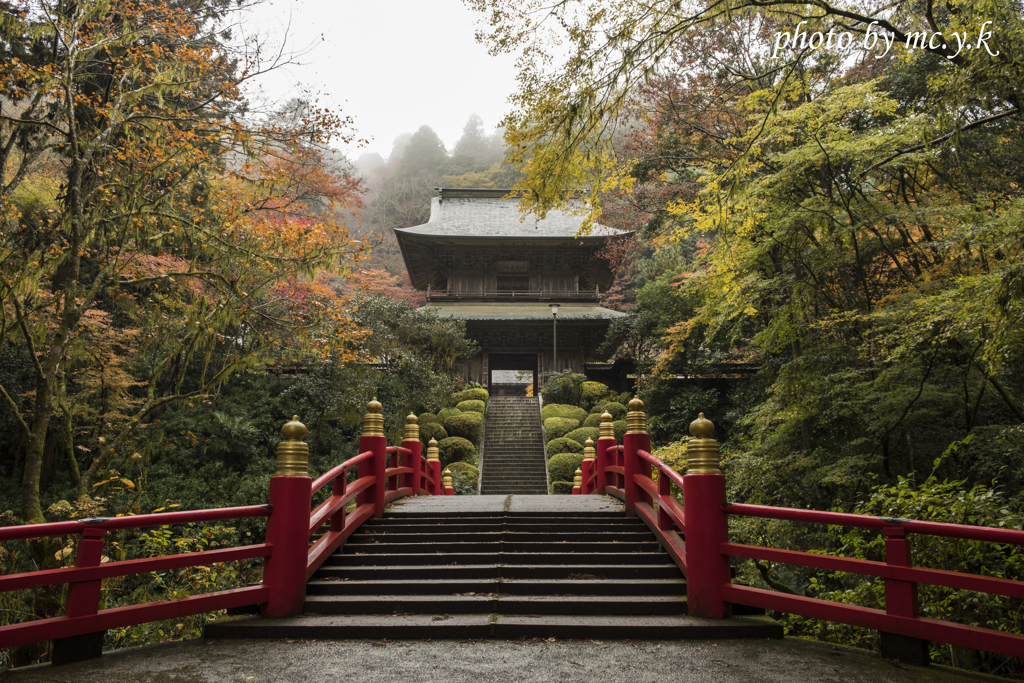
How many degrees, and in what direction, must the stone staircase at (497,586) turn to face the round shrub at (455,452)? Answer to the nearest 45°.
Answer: approximately 180°

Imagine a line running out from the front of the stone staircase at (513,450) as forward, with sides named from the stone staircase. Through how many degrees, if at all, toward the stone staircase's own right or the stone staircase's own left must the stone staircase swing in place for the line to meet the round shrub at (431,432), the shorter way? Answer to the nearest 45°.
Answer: approximately 45° to the stone staircase's own right

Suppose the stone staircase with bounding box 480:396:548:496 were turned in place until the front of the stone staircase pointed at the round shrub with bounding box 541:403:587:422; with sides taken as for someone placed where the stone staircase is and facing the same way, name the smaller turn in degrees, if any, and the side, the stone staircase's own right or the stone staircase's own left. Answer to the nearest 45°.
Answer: approximately 135° to the stone staircase's own left

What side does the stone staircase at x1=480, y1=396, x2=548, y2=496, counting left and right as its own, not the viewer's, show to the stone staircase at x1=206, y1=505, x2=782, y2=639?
front

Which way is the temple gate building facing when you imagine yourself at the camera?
facing the viewer

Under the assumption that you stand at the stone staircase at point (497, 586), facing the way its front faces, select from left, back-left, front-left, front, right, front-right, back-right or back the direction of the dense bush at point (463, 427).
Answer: back

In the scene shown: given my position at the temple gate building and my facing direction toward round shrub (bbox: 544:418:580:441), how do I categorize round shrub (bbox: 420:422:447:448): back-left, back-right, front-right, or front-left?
front-right

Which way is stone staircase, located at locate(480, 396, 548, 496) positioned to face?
toward the camera

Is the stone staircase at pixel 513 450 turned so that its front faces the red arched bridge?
yes

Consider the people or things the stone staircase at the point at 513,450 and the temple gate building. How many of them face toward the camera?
2

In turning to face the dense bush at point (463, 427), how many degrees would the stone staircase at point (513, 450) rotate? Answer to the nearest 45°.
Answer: approximately 45° to its right

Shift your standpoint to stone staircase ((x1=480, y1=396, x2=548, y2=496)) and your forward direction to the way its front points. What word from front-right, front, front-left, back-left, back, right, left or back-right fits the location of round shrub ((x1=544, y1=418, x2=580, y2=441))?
left

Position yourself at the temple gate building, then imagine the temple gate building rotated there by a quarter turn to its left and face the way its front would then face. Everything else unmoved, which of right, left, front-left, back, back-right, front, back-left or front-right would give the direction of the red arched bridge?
right

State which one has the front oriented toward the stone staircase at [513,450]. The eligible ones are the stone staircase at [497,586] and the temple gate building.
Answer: the temple gate building

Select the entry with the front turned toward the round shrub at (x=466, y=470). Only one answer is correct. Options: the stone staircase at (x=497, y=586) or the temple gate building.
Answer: the temple gate building

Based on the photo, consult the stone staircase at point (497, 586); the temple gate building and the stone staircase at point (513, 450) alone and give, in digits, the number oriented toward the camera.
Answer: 3

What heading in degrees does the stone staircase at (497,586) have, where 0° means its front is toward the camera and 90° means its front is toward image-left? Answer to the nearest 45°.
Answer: approximately 0°
